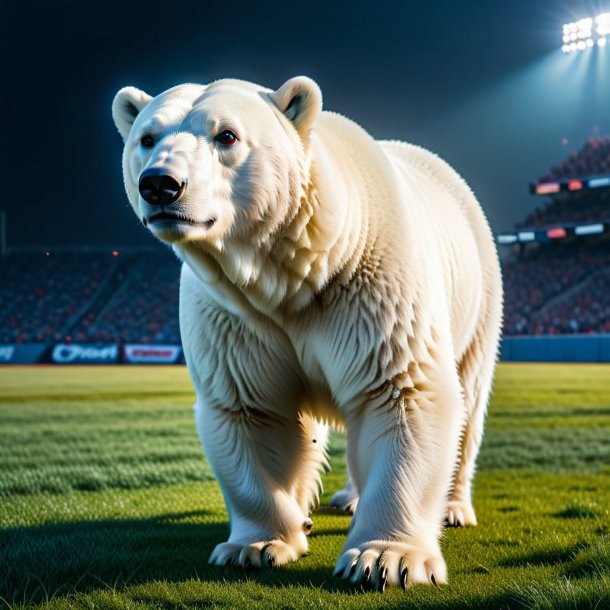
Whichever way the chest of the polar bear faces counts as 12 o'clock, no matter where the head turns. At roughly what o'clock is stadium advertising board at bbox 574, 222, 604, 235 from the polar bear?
The stadium advertising board is roughly at 5 o'clock from the polar bear.

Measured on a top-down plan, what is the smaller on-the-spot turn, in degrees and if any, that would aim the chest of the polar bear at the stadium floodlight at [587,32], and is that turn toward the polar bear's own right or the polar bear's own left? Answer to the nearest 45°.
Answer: approximately 135° to the polar bear's own right

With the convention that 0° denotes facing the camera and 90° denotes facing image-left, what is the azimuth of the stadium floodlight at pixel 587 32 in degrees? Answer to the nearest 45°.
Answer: approximately 45°
